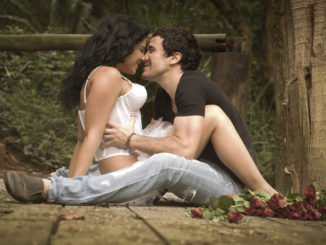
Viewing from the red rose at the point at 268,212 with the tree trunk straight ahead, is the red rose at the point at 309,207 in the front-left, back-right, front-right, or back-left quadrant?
front-right

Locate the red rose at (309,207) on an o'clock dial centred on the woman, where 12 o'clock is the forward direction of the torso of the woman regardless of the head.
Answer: The red rose is roughly at 1 o'clock from the woman.

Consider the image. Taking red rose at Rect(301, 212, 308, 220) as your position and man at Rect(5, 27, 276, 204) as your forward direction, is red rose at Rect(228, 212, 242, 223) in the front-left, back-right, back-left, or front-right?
front-left

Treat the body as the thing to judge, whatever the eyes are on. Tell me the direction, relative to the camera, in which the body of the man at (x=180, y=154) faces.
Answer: to the viewer's left

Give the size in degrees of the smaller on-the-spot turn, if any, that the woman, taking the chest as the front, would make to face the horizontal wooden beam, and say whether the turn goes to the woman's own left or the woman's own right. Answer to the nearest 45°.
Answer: approximately 90° to the woman's own left

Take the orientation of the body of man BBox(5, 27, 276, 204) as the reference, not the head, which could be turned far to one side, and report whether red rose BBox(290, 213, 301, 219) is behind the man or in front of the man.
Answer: behind

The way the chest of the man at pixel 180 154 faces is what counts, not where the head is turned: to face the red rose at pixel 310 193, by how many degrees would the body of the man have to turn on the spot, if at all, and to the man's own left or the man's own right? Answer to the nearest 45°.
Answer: approximately 135° to the man's own left

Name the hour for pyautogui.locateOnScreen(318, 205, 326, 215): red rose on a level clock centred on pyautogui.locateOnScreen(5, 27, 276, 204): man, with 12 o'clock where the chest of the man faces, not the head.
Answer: The red rose is roughly at 7 o'clock from the man.

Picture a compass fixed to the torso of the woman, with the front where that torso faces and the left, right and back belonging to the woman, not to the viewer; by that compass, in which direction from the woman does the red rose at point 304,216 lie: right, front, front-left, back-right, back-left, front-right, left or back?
front-right

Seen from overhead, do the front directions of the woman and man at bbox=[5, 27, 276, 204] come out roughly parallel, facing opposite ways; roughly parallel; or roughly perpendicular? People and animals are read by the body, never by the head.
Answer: roughly parallel, facing opposite ways

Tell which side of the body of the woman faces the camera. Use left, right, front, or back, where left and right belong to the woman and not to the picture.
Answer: right

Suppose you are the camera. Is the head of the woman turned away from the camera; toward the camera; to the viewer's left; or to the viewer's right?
to the viewer's right

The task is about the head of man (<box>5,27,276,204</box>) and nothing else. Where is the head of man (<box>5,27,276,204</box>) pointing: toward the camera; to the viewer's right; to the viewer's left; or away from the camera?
to the viewer's left
